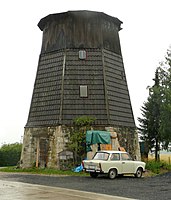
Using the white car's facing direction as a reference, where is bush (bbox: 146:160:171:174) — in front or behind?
in front

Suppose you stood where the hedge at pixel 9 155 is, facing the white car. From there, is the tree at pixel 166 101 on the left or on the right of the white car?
left

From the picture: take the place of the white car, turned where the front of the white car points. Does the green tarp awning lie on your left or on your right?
on your left

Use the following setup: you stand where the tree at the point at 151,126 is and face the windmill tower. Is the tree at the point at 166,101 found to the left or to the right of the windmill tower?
left

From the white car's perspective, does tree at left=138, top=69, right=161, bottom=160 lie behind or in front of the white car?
in front
